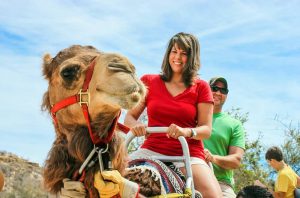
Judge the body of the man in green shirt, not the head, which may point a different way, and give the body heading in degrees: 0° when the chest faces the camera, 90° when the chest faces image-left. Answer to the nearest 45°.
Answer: approximately 45°
